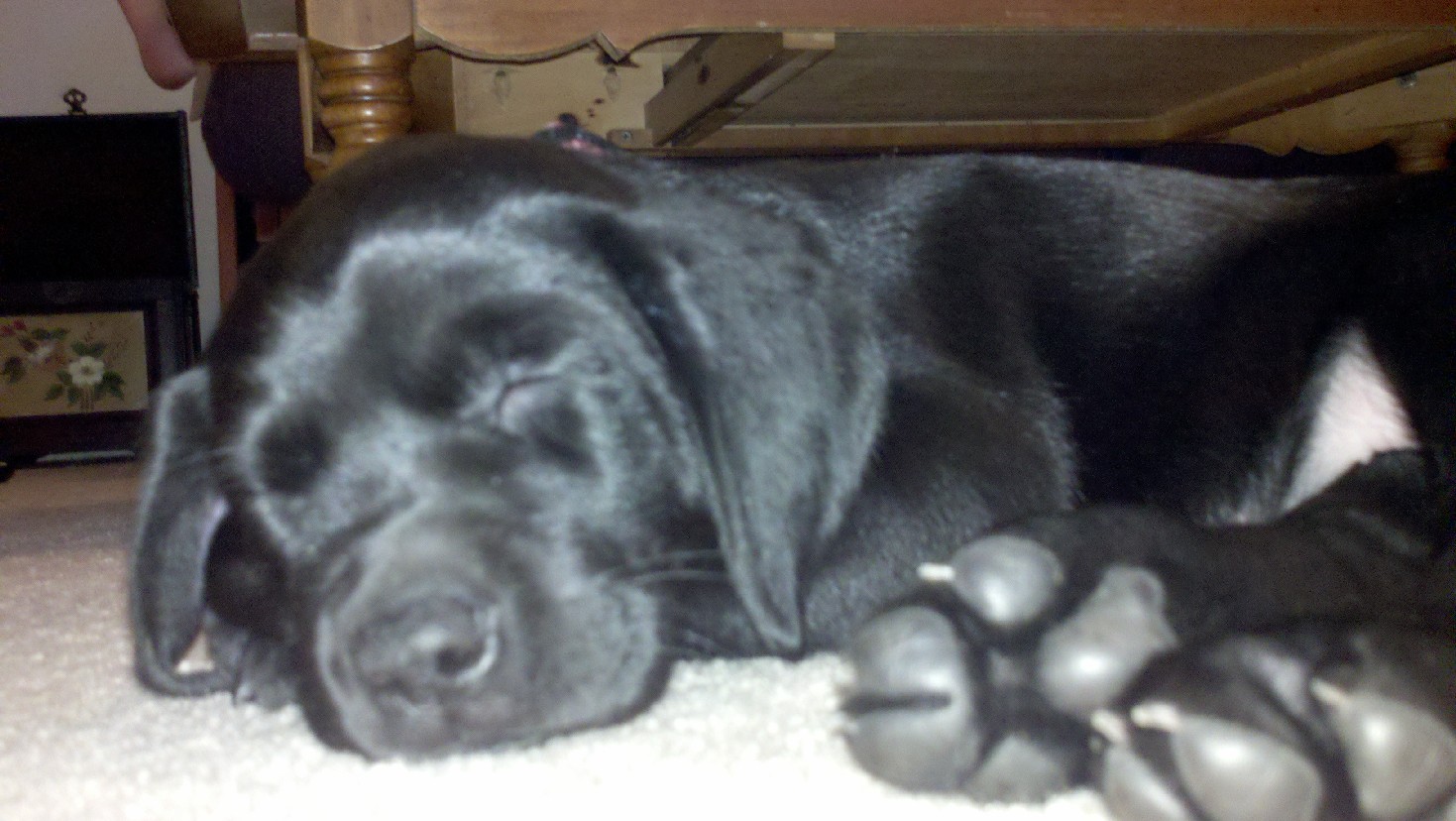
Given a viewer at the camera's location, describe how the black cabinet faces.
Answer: facing the viewer

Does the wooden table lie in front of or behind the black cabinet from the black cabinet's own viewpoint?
in front

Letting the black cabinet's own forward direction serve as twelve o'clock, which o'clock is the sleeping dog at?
The sleeping dog is roughly at 12 o'clock from the black cabinet.
